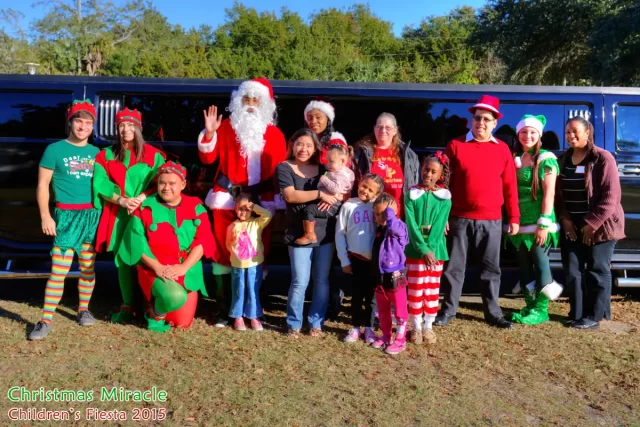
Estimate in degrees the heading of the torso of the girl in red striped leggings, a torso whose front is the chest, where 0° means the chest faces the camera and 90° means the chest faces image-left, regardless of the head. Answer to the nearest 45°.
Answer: approximately 0°

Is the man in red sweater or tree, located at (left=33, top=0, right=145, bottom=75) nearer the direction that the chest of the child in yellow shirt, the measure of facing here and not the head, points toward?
the man in red sweater

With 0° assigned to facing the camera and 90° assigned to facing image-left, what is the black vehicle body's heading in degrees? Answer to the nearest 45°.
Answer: approximately 270°

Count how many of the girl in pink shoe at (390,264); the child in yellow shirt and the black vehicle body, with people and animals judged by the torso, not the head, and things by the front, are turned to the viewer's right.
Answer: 1

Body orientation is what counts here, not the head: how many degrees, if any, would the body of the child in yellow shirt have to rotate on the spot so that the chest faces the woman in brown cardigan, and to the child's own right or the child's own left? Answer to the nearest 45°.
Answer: approximately 90° to the child's own left

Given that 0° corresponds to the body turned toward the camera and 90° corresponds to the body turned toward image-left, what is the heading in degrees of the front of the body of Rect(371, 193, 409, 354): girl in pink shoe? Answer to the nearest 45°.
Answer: approximately 45°

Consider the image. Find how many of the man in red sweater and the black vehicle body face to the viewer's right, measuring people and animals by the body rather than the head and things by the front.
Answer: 1

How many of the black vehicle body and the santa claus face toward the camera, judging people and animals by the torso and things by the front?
1

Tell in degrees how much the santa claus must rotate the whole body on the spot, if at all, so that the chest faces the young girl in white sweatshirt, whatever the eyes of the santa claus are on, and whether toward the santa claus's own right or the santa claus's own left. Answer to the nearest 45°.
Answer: approximately 45° to the santa claus's own left

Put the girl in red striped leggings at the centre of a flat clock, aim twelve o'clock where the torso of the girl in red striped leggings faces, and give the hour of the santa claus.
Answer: The santa claus is roughly at 3 o'clock from the girl in red striped leggings.
